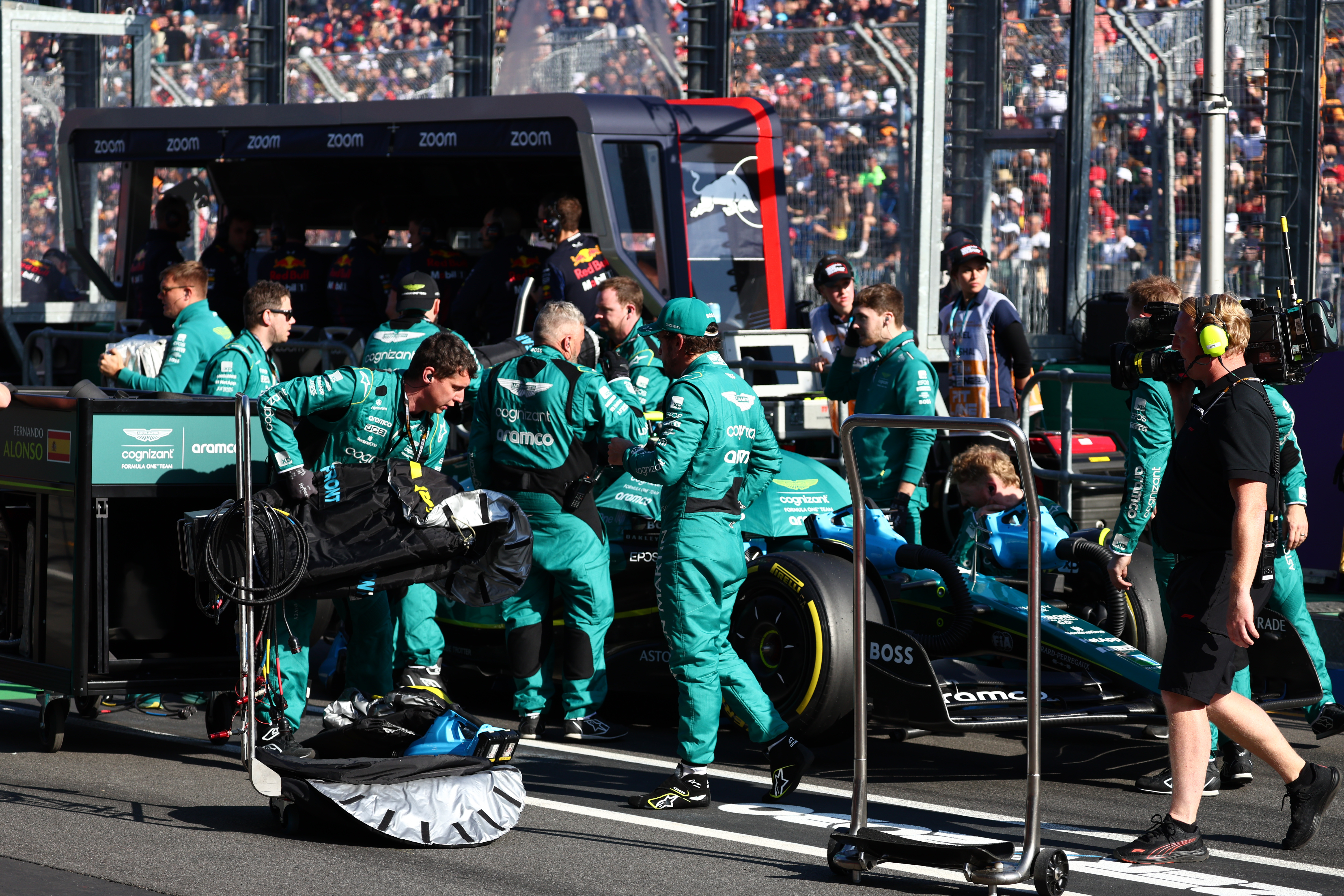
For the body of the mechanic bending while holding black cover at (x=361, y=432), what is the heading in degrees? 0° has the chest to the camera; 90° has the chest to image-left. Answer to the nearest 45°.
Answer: approximately 315°

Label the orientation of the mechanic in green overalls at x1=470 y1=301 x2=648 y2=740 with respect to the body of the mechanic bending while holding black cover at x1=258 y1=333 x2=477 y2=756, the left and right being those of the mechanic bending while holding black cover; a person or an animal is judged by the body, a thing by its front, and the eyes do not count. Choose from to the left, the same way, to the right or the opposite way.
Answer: to the left

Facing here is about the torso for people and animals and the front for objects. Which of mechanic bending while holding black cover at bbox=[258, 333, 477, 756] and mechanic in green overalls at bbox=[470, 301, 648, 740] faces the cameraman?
the mechanic bending while holding black cover

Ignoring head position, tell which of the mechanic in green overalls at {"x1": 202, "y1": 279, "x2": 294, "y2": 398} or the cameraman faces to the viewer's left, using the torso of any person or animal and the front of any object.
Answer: the cameraman

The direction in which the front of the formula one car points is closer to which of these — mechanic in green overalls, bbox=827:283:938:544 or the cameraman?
the cameraman

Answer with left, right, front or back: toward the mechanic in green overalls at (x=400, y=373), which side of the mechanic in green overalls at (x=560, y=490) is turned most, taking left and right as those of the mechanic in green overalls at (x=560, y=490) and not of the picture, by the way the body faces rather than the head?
left

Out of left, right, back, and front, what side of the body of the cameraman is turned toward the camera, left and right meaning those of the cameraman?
left

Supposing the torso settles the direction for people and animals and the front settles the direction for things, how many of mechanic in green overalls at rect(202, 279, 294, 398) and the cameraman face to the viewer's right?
1

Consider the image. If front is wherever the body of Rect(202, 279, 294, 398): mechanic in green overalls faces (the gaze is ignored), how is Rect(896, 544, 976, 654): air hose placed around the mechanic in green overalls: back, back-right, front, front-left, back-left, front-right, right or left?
front-right

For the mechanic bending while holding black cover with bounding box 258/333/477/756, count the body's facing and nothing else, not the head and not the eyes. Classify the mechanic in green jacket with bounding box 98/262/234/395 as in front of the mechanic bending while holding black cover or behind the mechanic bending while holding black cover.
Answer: behind

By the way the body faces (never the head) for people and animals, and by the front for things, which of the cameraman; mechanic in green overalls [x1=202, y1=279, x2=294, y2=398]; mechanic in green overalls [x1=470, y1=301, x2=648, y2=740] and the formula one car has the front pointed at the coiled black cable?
the cameraman

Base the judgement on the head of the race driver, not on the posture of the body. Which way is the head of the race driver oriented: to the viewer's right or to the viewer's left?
to the viewer's left
